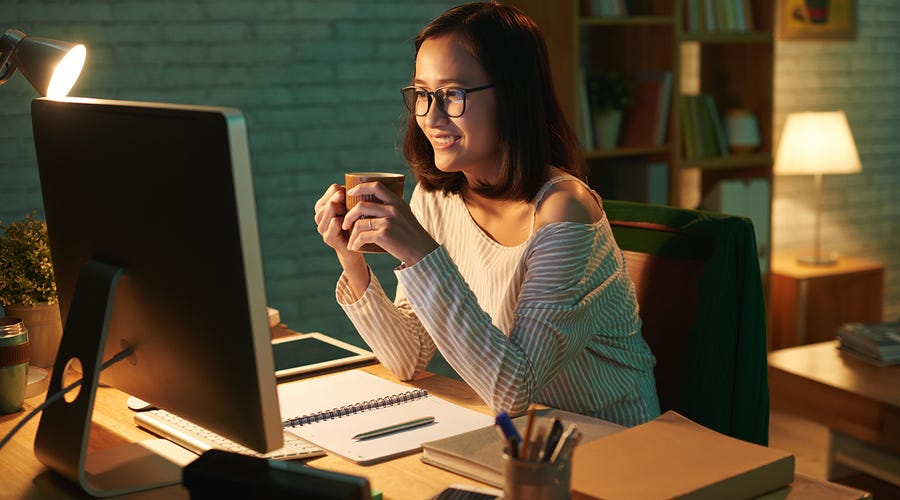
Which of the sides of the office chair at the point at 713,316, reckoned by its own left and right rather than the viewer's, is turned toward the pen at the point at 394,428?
front

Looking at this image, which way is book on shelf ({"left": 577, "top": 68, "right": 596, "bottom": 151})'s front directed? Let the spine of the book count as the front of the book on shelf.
toward the camera

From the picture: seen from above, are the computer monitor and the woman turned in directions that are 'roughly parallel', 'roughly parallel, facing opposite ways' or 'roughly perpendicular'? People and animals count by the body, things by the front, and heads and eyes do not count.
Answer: roughly parallel, facing opposite ways

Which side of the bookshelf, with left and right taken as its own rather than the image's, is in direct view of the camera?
front

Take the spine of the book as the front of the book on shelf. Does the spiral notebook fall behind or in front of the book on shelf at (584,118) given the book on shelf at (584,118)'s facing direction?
in front

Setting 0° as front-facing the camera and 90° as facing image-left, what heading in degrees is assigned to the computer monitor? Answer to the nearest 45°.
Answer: approximately 225°

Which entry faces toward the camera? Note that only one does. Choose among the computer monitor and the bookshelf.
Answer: the bookshelf

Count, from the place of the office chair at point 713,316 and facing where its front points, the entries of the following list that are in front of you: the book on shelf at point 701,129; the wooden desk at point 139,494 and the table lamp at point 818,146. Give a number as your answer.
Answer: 1

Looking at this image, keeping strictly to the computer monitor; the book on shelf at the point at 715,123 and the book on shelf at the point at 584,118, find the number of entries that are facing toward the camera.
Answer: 2

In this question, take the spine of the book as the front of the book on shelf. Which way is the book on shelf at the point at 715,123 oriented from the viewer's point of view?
toward the camera

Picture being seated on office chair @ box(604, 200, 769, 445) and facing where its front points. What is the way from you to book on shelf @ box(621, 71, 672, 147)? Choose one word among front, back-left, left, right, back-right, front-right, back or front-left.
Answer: back-right

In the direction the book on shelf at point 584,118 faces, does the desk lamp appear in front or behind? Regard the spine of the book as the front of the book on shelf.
in front

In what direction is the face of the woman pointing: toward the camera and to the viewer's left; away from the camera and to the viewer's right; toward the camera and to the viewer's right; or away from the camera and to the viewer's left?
toward the camera and to the viewer's left

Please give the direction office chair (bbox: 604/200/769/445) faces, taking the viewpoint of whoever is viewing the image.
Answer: facing the viewer and to the left of the viewer

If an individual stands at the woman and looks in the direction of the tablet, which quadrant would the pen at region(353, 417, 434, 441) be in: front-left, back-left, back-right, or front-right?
front-left
